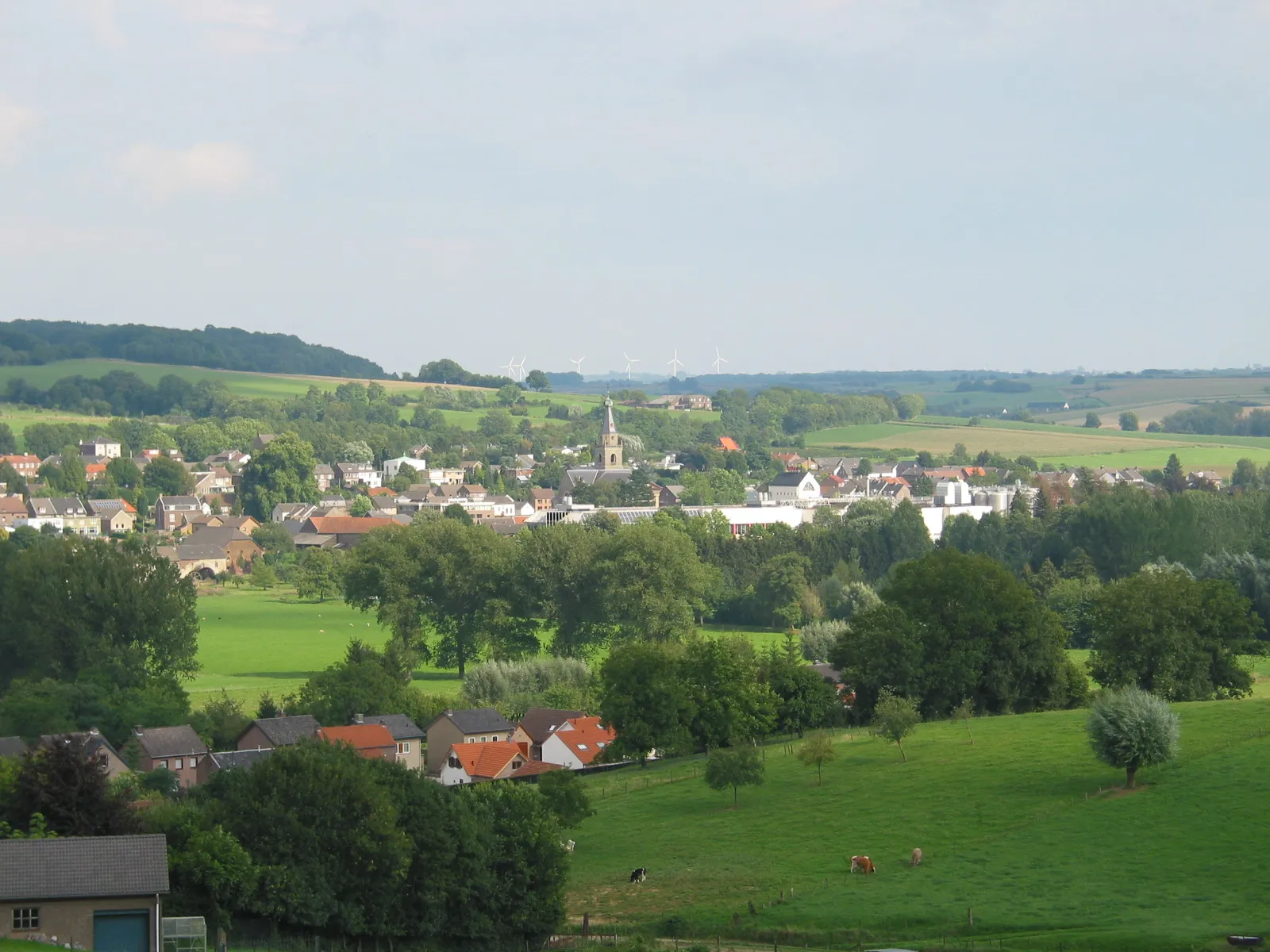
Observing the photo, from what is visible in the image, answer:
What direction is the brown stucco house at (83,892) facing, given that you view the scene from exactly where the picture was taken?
facing the viewer
